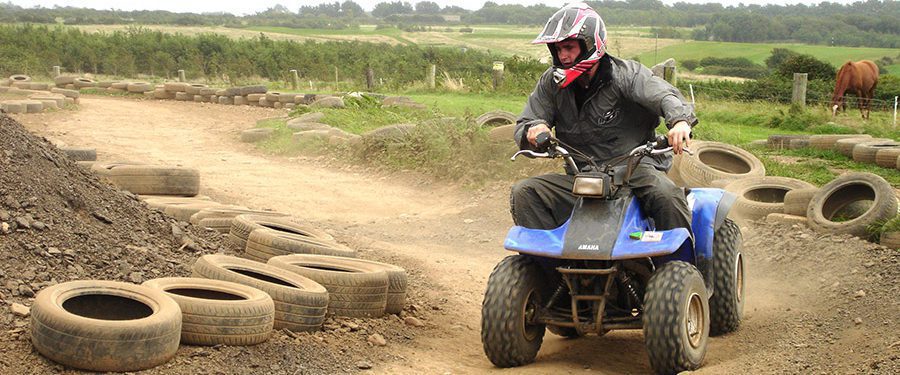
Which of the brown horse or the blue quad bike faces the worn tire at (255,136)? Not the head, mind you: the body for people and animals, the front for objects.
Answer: the brown horse

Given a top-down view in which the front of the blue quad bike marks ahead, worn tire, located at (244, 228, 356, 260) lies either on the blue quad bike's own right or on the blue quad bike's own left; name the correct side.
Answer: on the blue quad bike's own right

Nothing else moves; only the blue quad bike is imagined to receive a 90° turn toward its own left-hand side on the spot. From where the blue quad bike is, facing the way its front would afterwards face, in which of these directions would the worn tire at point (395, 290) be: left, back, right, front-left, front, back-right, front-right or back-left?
back

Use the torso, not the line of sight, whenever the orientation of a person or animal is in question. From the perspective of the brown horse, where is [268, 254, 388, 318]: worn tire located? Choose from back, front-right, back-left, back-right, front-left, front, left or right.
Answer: front-left

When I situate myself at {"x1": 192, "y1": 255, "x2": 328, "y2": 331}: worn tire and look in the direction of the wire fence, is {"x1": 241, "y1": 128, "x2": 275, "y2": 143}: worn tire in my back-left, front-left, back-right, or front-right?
front-left

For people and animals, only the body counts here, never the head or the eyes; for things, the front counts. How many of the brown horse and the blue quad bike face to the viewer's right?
0

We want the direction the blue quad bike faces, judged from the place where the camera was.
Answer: facing the viewer and to the left of the viewer

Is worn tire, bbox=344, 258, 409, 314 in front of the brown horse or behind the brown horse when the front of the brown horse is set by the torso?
in front

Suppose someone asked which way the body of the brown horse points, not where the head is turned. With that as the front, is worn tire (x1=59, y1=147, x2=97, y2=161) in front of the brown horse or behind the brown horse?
in front

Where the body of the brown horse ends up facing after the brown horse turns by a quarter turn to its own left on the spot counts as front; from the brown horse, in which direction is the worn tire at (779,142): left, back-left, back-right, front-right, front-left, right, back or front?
front-right

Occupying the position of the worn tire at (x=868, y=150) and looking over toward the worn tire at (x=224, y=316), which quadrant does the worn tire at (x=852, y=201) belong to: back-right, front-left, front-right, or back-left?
front-left

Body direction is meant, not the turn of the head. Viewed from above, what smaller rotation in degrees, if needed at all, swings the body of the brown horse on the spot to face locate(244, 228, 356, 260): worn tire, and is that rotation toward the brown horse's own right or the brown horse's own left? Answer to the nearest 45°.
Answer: approximately 45° to the brown horse's own left

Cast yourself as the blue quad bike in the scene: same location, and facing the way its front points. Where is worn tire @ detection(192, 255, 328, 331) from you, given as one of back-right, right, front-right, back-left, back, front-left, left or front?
front-right

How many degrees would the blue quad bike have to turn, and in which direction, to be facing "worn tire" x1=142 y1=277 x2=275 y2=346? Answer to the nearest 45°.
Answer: approximately 45° to its right

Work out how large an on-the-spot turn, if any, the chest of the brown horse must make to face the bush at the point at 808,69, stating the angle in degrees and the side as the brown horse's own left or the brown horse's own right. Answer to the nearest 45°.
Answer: approximately 135° to the brown horse's own right

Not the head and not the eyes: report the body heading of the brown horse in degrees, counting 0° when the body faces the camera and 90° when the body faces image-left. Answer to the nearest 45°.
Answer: approximately 45°
